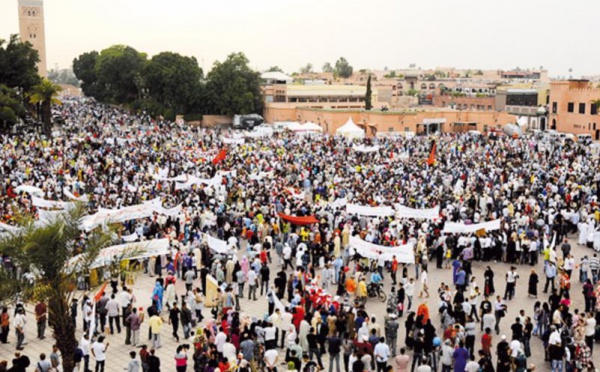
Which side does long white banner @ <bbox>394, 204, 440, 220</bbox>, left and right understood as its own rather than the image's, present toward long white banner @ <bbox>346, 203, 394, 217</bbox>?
right

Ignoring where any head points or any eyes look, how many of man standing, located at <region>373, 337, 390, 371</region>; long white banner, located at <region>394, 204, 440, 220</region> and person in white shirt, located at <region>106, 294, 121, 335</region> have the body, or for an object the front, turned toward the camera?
1

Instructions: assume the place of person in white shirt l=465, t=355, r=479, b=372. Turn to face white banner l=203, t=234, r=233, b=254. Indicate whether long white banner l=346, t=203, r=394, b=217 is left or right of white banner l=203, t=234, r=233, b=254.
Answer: right

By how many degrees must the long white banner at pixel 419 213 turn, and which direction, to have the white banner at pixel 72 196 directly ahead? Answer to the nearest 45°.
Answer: approximately 90° to its right

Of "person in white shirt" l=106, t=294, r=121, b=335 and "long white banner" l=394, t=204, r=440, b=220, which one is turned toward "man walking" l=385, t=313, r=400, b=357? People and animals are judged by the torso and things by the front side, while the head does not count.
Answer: the long white banner
